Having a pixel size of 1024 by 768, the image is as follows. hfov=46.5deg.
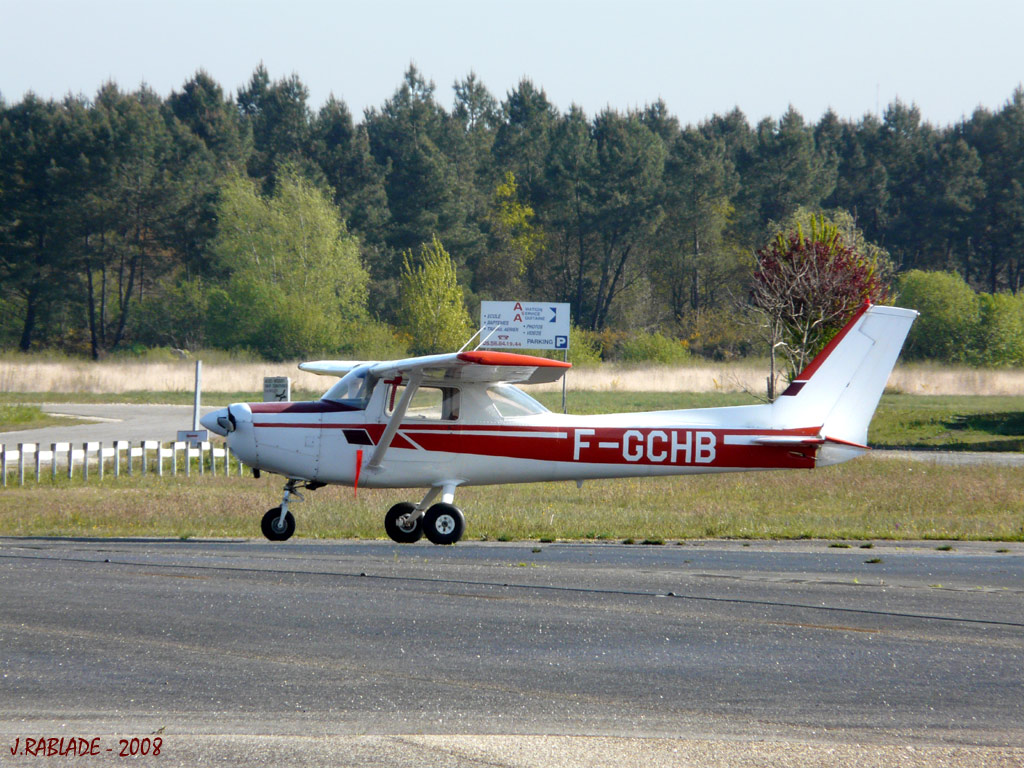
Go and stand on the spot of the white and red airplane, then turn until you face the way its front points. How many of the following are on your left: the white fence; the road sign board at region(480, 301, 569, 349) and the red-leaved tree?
0

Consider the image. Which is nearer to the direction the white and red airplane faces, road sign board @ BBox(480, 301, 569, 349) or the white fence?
the white fence

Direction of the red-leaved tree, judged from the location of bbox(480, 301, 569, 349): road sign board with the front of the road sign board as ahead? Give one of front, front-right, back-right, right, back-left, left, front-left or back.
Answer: left

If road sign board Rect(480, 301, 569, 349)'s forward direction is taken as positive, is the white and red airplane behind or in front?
in front

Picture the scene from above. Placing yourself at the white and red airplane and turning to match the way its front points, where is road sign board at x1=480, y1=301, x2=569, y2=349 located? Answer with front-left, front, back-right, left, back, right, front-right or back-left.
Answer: right

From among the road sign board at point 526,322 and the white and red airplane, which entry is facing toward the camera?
the road sign board

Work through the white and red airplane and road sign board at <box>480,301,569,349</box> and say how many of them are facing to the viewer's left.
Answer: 1

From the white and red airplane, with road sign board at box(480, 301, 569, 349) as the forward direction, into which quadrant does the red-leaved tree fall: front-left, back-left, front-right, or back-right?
front-right

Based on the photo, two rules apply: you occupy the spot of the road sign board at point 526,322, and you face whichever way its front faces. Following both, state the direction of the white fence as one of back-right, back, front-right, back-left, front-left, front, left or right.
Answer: front-right

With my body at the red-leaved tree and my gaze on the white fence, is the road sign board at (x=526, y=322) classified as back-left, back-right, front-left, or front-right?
front-right

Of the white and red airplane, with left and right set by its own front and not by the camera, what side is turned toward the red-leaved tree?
right

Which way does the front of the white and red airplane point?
to the viewer's left

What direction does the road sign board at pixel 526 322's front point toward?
toward the camera

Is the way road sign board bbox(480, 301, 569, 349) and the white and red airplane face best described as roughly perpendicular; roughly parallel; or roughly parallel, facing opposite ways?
roughly perpendicular
